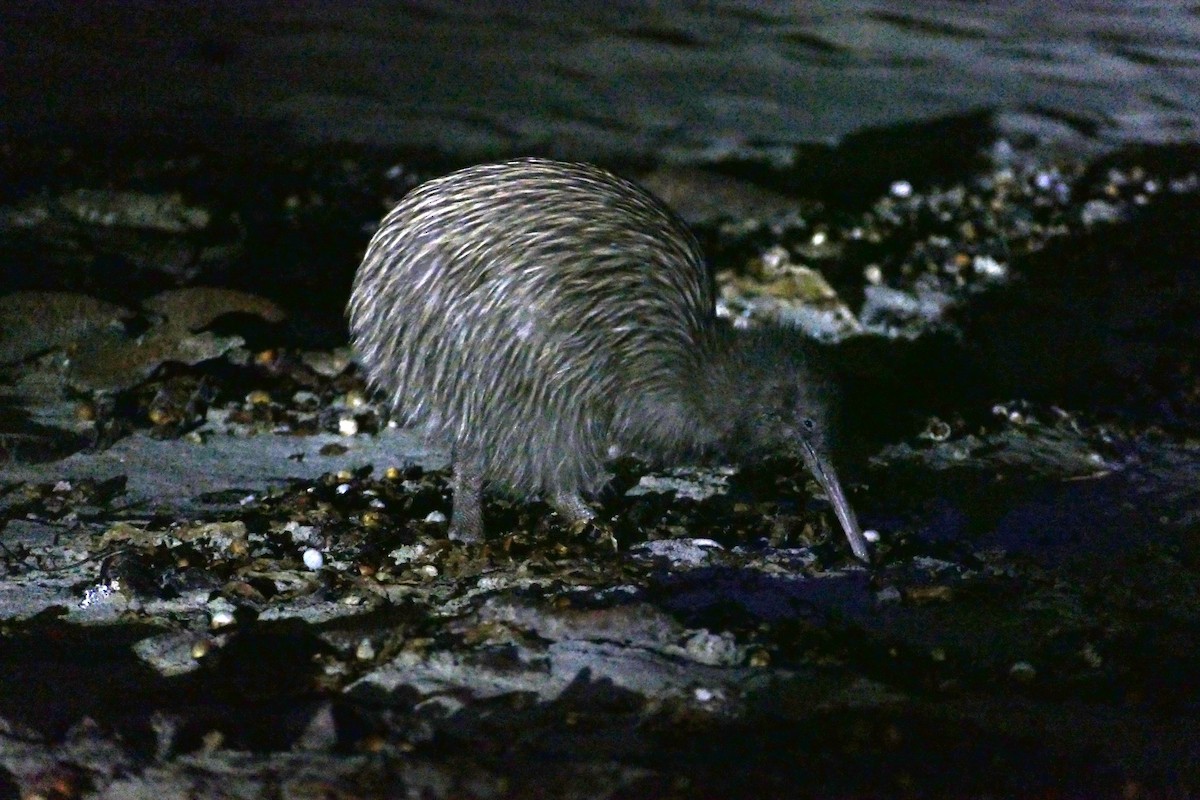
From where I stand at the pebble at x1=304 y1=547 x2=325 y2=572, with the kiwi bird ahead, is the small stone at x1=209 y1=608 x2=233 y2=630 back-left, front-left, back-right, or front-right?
back-right

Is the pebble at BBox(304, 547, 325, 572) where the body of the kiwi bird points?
no

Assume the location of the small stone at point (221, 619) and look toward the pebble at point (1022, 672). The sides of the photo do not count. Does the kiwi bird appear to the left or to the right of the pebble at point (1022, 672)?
left

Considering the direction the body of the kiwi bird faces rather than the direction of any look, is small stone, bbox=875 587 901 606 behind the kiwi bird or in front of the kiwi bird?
in front

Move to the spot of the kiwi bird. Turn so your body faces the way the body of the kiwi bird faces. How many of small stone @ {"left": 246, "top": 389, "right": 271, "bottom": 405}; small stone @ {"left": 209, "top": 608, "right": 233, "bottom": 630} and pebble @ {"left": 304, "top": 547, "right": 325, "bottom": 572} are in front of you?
0

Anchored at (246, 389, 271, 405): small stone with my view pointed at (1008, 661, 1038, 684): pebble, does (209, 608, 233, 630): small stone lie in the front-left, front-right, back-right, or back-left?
front-right

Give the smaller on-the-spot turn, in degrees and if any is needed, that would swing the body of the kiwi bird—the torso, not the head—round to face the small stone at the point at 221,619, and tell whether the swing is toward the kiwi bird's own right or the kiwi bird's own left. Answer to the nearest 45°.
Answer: approximately 135° to the kiwi bird's own right

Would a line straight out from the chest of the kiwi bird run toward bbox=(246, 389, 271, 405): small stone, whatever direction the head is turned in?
no

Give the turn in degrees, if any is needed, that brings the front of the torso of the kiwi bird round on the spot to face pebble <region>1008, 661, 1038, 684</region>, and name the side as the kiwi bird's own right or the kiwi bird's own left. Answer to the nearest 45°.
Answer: approximately 45° to the kiwi bird's own right

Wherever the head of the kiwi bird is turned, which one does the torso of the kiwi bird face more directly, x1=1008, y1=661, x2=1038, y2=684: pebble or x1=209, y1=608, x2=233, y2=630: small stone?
the pebble

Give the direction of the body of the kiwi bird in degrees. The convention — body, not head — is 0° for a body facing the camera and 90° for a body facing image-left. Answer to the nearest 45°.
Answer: approximately 270°
